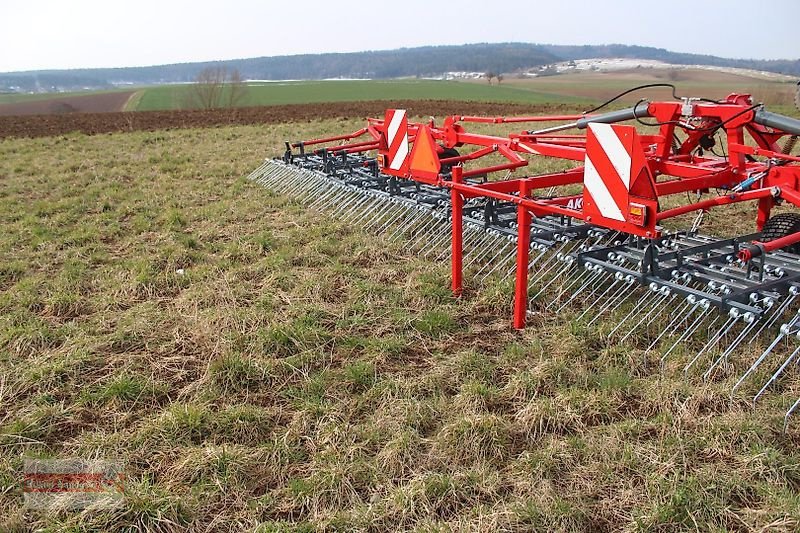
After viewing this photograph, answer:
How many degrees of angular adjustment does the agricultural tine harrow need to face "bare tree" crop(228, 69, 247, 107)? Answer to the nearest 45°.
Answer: approximately 90° to its left

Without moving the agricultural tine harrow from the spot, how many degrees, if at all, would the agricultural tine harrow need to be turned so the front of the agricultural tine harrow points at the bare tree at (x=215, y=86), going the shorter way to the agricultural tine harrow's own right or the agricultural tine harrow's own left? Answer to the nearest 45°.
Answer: approximately 90° to the agricultural tine harrow's own left

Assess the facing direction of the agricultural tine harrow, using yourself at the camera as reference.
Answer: facing away from the viewer and to the right of the viewer
